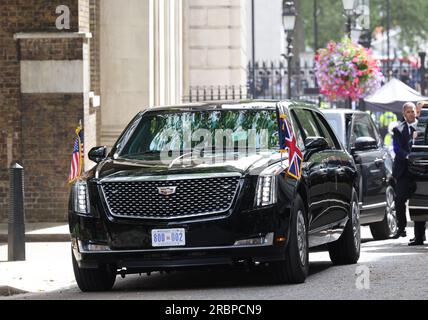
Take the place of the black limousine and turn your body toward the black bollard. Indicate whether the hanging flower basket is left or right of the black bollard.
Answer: right

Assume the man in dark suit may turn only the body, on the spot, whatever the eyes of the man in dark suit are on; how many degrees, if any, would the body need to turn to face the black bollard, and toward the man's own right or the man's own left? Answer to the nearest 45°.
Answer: approximately 90° to the man's own right

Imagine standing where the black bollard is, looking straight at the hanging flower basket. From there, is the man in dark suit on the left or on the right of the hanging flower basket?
right

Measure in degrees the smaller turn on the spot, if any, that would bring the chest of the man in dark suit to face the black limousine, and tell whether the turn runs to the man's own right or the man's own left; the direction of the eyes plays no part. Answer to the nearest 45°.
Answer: approximately 45° to the man's own right
